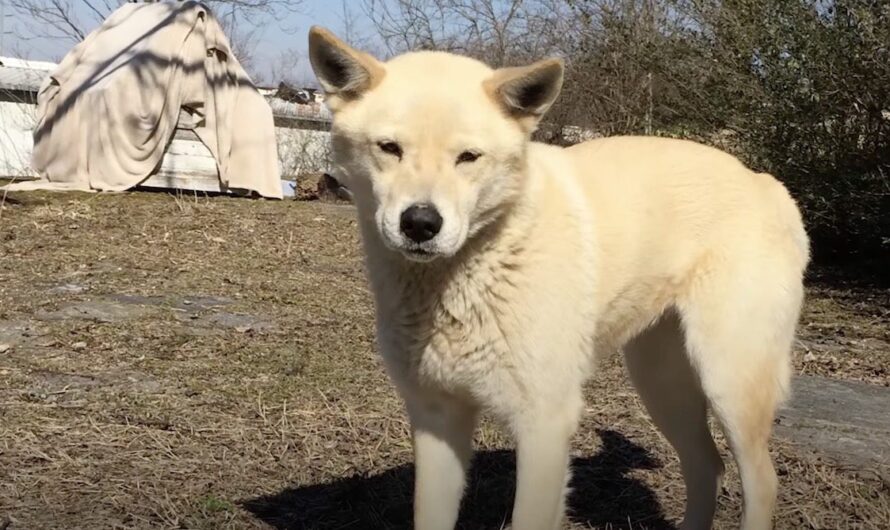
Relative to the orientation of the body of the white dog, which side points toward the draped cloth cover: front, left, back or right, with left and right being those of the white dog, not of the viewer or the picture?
right

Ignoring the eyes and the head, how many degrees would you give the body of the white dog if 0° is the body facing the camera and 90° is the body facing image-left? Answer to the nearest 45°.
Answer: approximately 45°

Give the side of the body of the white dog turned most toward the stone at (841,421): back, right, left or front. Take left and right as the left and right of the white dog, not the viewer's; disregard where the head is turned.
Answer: back
